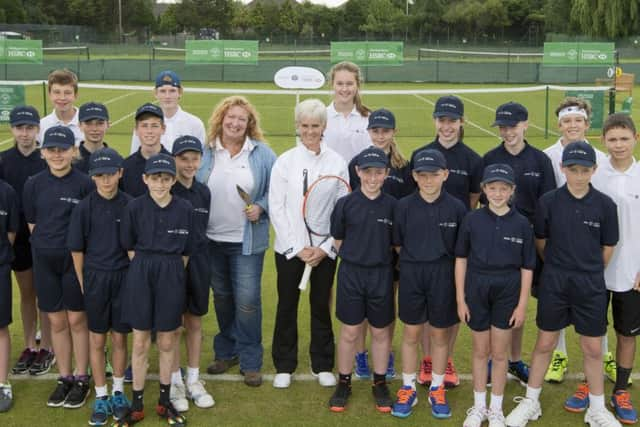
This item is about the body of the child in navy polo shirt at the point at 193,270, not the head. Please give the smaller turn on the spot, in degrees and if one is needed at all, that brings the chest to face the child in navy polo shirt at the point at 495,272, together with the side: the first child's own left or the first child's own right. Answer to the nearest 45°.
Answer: approximately 90° to the first child's own left

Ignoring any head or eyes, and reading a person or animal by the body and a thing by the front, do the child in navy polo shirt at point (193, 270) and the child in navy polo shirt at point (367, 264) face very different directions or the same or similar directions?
same or similar directions

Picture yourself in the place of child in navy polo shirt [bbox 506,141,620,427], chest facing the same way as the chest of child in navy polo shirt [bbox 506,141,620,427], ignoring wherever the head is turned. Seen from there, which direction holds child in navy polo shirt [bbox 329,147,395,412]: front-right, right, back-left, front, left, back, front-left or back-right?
right

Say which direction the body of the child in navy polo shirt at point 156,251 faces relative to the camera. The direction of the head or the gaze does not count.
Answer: toward the camera

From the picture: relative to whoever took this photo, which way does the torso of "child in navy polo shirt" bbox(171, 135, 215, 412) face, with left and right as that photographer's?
facing the viewer

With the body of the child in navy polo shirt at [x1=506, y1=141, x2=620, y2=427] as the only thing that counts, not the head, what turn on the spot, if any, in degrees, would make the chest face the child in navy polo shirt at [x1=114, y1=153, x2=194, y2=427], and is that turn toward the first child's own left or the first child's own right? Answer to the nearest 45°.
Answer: approximately 90° to the first child's own right

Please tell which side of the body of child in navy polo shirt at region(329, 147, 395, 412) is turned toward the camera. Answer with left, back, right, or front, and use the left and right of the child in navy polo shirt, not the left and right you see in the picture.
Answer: front

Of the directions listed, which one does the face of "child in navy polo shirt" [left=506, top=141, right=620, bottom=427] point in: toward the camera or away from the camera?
toward the camera

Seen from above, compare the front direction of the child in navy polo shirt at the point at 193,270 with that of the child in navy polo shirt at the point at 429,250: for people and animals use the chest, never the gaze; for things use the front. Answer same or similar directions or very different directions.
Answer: same or similar directions

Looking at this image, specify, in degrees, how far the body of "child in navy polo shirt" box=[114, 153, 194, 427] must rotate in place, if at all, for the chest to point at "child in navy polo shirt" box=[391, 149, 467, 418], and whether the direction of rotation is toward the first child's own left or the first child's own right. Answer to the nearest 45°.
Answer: approximately 90° to the first child's own left

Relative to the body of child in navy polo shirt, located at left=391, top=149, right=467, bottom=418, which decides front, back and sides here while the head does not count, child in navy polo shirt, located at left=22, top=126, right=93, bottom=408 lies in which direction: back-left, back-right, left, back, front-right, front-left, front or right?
right

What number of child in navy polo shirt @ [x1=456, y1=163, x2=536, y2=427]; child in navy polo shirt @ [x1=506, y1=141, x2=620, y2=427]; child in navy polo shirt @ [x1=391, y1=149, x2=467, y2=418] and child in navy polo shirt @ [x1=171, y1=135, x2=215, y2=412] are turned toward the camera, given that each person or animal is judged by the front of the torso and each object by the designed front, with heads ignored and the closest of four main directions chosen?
4
